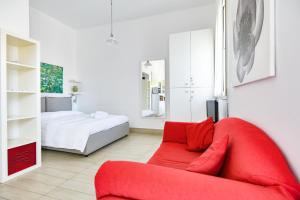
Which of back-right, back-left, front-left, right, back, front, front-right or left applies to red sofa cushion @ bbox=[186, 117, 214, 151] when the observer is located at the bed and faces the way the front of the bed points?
front

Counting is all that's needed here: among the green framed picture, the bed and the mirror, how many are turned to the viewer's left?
0

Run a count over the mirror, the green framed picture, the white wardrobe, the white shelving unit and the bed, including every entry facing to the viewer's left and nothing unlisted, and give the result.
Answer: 0

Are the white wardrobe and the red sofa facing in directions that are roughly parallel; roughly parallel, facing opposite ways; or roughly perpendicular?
roughly perpendicular

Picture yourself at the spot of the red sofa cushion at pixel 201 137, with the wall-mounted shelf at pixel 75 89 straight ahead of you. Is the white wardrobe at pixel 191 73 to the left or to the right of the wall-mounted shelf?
right

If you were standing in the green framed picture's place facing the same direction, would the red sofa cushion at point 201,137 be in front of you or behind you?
in front

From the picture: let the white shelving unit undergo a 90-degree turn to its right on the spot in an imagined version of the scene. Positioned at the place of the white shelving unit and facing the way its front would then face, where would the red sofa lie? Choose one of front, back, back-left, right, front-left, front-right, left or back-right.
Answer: front-left

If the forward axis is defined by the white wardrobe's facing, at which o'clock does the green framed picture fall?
The green framed picture is roughly at 3 o'clock from the white wardrobe.

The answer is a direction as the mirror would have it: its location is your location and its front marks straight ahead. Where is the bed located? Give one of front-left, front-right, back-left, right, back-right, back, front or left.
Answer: front-right

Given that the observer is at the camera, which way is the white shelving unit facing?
facing the viewer and to the right of the viewer

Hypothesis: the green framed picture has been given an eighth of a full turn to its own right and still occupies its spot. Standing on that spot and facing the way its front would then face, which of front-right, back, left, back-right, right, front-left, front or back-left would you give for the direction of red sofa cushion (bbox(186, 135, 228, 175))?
front

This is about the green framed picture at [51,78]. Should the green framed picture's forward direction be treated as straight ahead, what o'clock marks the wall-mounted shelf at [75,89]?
The wall-mounted shelf is roughly at 9 o'clock from the green framed picture.

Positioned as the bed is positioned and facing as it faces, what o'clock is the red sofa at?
The red sofa is roughly at 1 o'clock from the bed.

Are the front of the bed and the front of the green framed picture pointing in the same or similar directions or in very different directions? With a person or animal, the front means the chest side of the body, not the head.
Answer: same or similar directions

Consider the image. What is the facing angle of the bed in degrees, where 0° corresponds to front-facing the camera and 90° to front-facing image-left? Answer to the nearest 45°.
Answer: approximately 315°

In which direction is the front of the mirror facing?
toward the camera

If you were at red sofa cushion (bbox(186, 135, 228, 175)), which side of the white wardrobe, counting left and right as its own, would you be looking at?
front

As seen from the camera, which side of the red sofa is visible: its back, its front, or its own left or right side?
left

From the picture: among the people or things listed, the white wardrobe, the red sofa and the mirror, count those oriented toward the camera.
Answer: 2

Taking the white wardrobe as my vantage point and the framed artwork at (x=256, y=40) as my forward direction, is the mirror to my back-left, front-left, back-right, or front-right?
back-right

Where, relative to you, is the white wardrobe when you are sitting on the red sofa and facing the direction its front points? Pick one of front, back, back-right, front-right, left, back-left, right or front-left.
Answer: right

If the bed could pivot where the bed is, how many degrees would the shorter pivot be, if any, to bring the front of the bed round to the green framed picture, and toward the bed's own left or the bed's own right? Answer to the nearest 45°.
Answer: approximately 135° to the bed's own left
